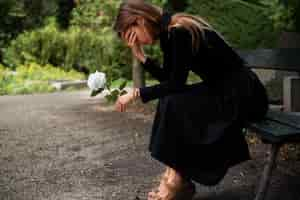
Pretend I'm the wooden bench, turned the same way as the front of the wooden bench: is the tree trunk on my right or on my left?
on my right

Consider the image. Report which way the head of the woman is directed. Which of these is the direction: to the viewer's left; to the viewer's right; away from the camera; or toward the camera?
to the viewer's left

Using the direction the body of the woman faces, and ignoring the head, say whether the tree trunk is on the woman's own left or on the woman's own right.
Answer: on the woman's own right

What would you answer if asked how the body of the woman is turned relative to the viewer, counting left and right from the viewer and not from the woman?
facing to the left of the viewer

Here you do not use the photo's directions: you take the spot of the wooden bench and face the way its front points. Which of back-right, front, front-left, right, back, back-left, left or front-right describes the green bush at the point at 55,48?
right
